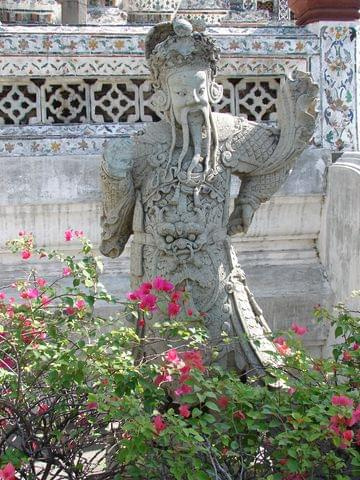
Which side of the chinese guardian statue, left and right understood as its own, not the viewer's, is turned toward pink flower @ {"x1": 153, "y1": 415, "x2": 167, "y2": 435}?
front

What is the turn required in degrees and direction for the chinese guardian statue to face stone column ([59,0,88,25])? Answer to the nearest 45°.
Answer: approximately 180°

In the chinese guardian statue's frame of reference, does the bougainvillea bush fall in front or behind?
in front

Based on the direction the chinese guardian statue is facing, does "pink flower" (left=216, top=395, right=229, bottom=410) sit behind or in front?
in front

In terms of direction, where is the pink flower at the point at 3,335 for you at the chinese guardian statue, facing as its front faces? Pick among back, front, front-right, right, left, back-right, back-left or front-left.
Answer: front-right

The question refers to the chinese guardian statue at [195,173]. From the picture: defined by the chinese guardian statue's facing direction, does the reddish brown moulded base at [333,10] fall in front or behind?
behind

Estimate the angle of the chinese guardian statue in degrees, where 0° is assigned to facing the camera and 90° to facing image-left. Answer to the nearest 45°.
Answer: approximately 0°

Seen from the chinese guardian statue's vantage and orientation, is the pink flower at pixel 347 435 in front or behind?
in front

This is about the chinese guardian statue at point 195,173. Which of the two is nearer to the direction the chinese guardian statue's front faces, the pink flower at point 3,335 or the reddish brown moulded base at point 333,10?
the pink flower

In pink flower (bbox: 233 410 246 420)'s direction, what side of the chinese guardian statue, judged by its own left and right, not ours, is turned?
front
